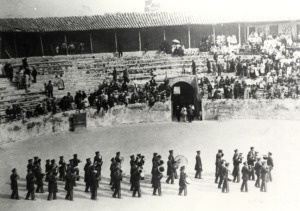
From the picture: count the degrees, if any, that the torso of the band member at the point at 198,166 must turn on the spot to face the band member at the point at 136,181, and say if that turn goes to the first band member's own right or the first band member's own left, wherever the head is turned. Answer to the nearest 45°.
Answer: approximately 135° to the first band member's own right
